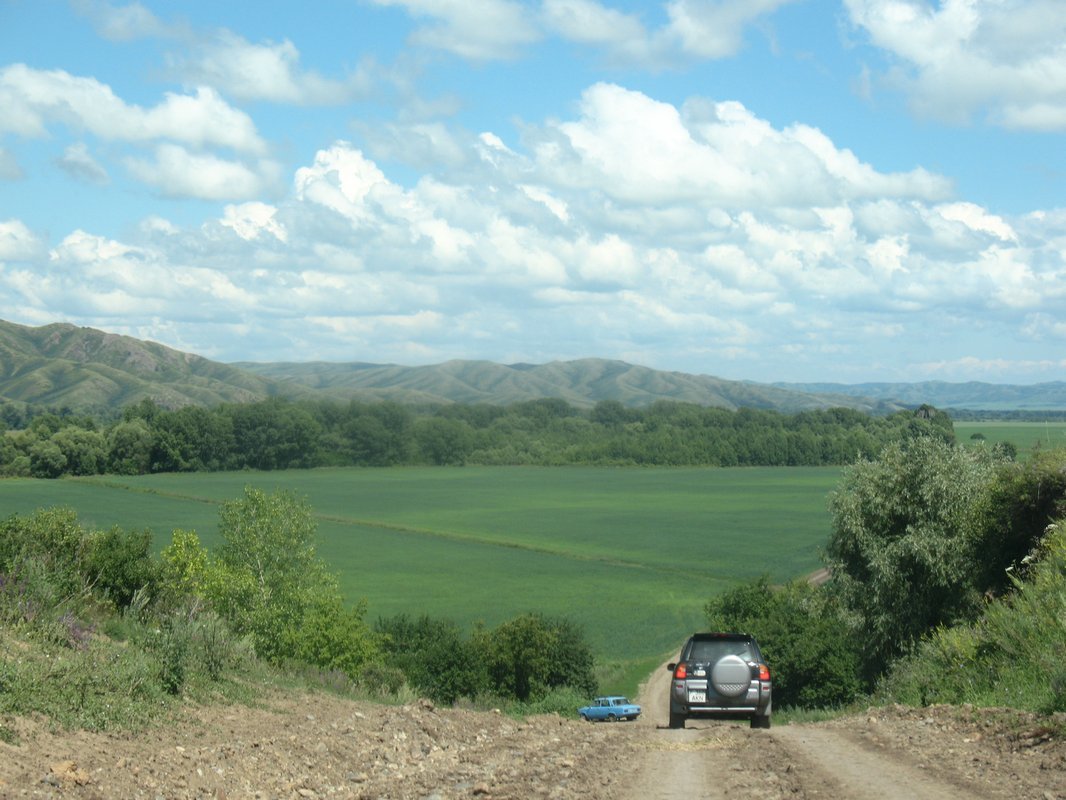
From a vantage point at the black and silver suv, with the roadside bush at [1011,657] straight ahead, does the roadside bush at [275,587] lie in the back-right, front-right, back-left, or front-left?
back-left

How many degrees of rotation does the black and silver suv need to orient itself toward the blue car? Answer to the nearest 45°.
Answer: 0° — it already faces it

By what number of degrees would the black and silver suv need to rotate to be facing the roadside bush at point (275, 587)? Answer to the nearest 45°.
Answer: approximately 45° to its left

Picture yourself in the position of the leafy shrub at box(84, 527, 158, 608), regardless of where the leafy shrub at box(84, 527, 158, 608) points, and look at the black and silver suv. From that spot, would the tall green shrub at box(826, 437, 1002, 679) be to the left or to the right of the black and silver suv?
left

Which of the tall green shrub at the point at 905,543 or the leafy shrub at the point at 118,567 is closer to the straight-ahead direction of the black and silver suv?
the tall green shrub

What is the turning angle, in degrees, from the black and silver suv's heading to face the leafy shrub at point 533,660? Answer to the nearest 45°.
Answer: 0° — it already faces it

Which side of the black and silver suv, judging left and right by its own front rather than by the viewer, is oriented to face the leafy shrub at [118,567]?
left

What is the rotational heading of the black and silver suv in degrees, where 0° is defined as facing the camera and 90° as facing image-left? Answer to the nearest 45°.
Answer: approximately 180°

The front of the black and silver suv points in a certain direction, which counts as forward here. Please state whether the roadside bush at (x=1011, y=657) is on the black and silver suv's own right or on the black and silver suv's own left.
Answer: on the black and silver suv's own right

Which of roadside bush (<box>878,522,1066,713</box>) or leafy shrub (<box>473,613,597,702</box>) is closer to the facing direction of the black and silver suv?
the leafy shrub
